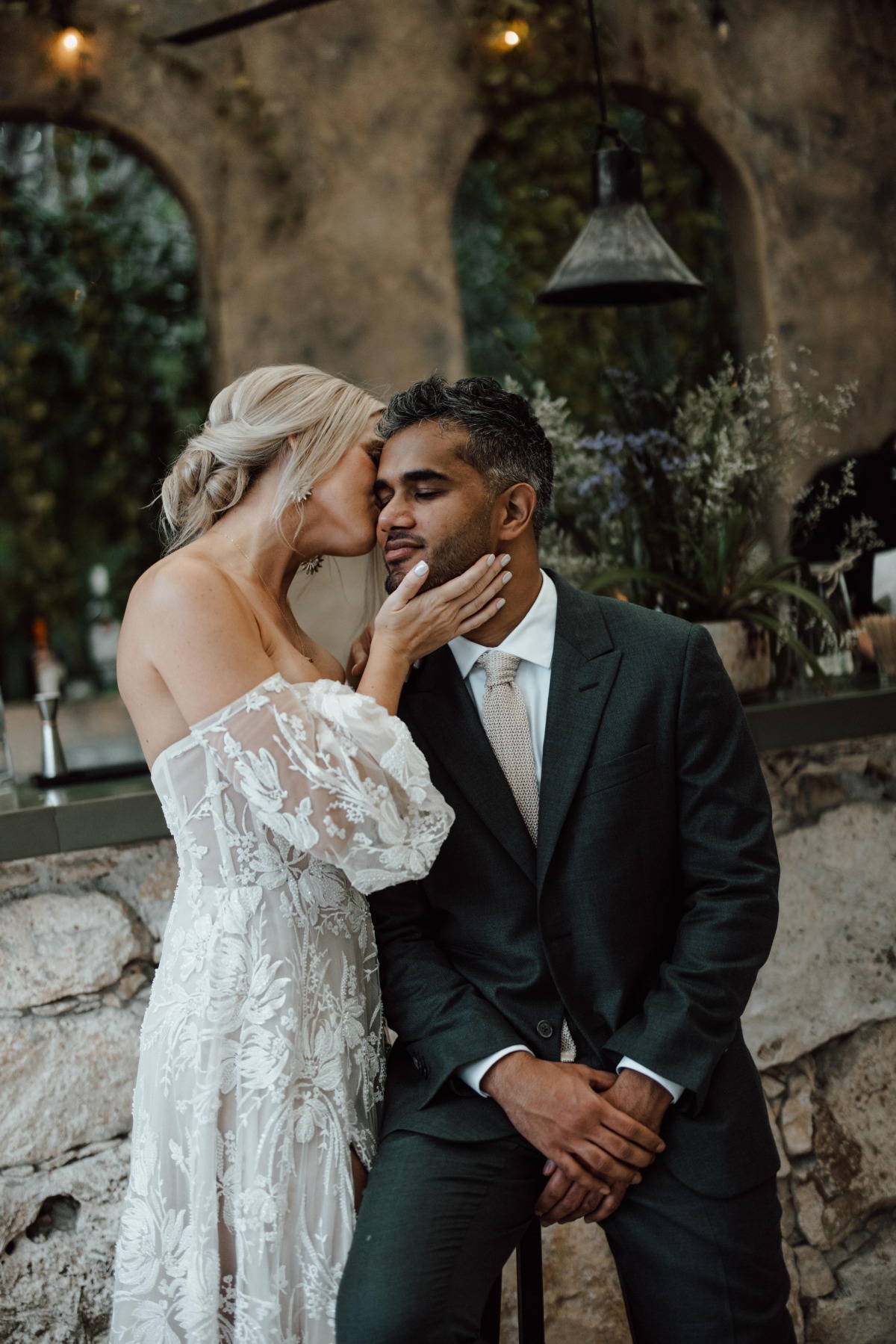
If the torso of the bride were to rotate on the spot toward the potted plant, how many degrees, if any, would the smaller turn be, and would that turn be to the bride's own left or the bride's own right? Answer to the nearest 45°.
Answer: approximately 45° to the bride's own left

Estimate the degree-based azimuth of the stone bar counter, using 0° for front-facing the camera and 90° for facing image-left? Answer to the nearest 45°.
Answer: approximately 0°

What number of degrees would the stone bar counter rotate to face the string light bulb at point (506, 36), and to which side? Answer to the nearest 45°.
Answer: approximately 180°

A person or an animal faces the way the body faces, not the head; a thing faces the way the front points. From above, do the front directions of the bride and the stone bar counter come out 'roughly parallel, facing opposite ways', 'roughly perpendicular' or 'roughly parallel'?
roughly perpendicular

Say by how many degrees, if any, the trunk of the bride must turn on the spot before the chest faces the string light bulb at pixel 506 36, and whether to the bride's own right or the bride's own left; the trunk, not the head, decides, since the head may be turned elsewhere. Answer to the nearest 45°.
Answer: approximately 90° to the bride's own left

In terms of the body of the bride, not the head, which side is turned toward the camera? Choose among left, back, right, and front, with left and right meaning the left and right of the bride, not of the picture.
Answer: right
